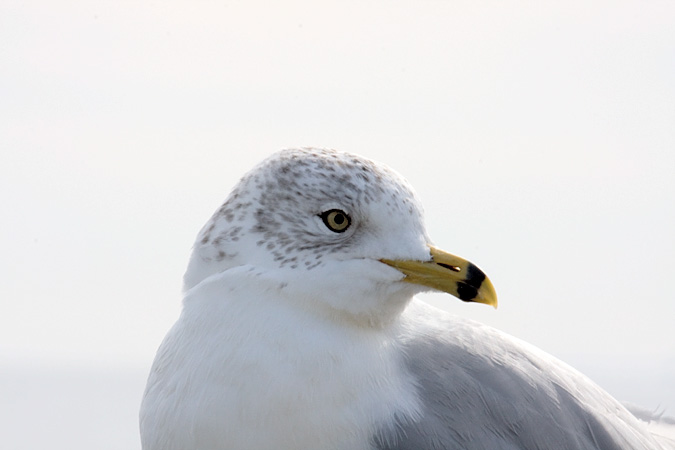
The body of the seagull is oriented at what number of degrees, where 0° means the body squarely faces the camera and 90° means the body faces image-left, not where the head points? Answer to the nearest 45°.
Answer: approximately 45°
